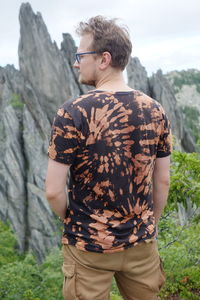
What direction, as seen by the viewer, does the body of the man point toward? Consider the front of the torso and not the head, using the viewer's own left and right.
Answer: facing away from the viewer and to the left of the viewer
